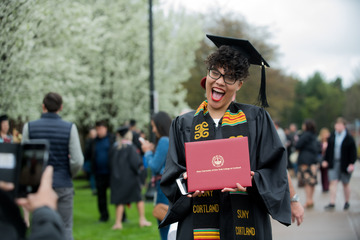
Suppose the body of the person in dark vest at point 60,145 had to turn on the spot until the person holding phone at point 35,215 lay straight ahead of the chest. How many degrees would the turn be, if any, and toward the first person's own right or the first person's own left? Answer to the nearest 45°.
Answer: approximately 180°

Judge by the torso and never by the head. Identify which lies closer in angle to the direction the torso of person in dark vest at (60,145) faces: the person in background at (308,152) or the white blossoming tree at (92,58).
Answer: the white blossoming tree

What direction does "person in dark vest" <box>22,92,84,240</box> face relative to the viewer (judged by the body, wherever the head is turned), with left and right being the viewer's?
facing away from the viewer

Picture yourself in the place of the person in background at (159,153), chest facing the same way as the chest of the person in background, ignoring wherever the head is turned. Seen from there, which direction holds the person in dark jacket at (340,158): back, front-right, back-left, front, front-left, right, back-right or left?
back-right

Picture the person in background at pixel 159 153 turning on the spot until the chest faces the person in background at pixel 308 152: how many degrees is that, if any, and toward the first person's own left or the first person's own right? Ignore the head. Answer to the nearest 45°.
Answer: approximately 135° to the first person's own right

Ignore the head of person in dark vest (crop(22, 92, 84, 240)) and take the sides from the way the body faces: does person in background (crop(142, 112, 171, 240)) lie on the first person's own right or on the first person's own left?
on the first person's own right

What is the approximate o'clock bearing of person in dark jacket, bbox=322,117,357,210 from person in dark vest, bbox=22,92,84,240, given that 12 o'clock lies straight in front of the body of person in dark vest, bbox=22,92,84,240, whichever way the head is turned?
person in dark jacket, bbox=322,117,357,210 is roughly at 2 o'clock from person in dark vest, bbox=22,92,84,240.

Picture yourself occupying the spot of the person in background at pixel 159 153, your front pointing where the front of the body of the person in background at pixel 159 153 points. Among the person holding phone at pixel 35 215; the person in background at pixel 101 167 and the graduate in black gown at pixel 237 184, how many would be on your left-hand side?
2

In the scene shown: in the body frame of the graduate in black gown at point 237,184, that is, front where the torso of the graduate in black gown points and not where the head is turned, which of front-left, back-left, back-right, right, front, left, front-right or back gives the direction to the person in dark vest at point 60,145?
back-right

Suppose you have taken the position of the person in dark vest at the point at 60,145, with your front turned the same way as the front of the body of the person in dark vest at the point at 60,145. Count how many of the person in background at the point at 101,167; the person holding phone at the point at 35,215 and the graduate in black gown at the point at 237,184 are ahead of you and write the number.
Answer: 1

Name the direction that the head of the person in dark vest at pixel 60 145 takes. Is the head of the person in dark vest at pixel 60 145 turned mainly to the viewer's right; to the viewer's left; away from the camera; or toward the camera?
away from the camera

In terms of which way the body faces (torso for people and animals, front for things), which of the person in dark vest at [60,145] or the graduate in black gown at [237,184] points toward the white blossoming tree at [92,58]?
the person in dark vest
